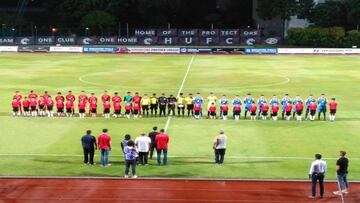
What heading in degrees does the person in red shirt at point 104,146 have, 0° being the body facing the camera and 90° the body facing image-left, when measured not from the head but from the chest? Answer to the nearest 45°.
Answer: approximately 180°

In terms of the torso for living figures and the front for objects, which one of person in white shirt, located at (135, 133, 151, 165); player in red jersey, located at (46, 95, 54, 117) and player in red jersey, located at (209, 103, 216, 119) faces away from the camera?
the person in white shirt

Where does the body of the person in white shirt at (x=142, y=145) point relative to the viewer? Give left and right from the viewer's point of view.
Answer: facing away from the viewer

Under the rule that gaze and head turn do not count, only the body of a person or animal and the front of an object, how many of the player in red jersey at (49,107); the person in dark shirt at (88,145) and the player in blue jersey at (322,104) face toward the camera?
2

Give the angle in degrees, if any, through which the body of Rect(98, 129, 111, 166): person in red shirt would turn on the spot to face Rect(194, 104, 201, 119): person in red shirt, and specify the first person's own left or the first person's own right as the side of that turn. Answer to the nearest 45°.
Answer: approximately 45° to the first person's own right

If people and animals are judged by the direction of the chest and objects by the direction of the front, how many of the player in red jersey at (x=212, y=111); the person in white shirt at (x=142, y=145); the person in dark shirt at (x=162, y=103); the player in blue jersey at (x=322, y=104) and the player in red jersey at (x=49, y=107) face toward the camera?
4

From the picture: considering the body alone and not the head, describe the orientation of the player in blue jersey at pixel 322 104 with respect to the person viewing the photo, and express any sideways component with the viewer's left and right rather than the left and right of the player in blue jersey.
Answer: facing the viewer

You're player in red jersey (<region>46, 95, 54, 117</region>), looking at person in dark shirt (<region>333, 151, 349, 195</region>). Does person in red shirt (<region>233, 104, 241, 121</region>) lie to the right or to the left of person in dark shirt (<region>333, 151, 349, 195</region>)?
left

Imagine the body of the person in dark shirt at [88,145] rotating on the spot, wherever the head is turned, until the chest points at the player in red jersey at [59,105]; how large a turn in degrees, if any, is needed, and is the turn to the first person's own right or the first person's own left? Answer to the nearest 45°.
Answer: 0° — they already face them

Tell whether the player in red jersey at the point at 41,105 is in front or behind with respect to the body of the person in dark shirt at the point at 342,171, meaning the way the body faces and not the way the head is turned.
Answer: in front

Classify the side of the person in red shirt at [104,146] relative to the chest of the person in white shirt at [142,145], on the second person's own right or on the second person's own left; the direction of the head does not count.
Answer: on the second person's own left

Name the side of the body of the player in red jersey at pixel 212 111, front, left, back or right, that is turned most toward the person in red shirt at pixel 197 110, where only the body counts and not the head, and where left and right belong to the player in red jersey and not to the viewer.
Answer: right

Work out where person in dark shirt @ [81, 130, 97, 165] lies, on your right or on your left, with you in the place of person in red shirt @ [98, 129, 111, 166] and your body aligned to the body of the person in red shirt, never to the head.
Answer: on your left

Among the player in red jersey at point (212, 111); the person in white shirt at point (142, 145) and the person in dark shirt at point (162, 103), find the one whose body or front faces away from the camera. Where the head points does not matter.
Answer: the person in white shirt

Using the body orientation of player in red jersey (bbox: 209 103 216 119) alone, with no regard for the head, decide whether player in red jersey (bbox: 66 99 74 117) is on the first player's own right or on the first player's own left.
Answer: on the first player's own right

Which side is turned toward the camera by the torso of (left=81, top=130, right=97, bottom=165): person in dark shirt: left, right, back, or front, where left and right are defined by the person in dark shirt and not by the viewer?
back

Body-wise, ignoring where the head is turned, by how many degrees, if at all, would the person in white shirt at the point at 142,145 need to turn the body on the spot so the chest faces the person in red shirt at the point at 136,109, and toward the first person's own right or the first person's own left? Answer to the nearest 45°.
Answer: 0° — they already face them

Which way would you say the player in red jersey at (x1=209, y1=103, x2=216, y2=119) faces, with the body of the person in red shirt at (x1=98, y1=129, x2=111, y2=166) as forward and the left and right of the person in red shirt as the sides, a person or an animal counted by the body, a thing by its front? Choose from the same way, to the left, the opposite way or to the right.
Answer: the opposite way
